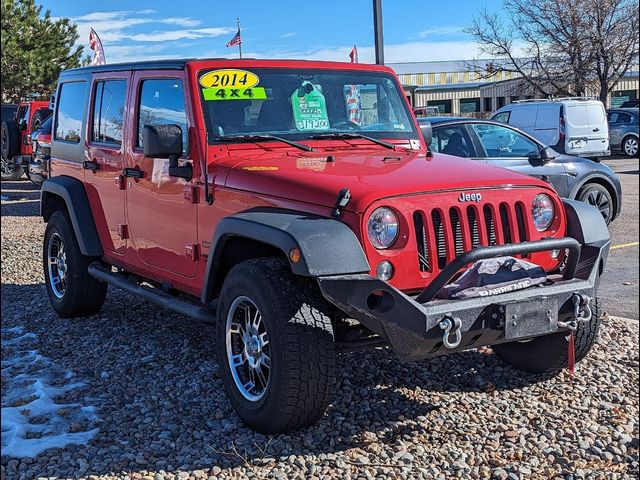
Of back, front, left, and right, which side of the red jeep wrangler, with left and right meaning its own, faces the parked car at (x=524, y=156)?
left

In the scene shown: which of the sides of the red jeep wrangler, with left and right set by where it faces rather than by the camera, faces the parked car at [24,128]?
back

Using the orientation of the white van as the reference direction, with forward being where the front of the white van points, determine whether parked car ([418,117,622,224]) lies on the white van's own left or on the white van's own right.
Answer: on the white van's own left

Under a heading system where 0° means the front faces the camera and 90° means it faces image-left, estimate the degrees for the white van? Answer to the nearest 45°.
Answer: approximately 135°

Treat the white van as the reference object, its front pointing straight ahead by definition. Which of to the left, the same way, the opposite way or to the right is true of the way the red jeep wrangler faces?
the opposite way
